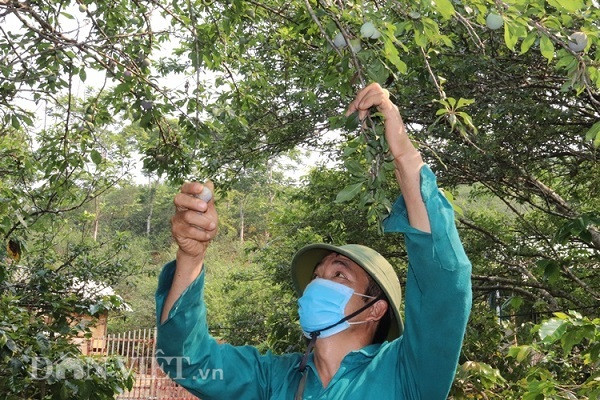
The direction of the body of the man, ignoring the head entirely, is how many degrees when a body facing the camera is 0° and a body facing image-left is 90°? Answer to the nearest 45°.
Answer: approximately 45°

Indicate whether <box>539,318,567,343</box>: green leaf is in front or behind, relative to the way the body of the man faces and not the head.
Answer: behind

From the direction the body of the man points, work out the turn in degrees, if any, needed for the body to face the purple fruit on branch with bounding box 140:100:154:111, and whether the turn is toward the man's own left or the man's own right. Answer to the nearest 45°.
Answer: approximately 90° to the man's own right

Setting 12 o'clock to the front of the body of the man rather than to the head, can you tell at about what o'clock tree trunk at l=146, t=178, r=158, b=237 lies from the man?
The tree trunk is roughly at 4 o'clock from the man.
